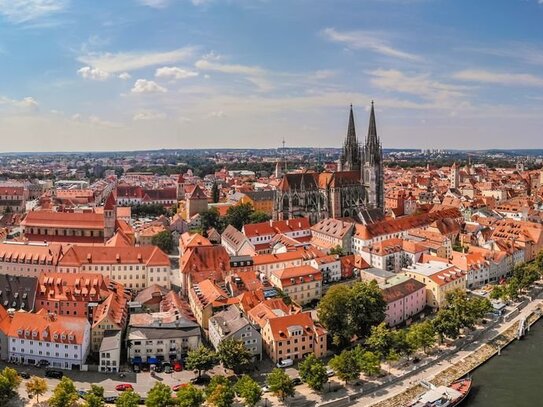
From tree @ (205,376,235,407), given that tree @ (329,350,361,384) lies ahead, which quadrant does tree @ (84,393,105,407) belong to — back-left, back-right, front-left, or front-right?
back-left

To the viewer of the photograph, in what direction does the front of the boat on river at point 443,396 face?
facing away from the viewer and to the right of the viewer

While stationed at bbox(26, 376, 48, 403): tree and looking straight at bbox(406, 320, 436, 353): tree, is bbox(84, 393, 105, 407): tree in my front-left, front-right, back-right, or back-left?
front-right

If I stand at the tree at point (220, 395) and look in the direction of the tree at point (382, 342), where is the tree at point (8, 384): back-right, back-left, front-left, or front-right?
back-left

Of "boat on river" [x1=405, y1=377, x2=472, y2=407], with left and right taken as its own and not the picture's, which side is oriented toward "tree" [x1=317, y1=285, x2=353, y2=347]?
left

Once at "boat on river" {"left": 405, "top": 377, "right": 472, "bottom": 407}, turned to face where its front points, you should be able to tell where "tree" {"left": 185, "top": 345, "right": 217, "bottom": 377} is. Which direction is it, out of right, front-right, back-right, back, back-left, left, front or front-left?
back-left
